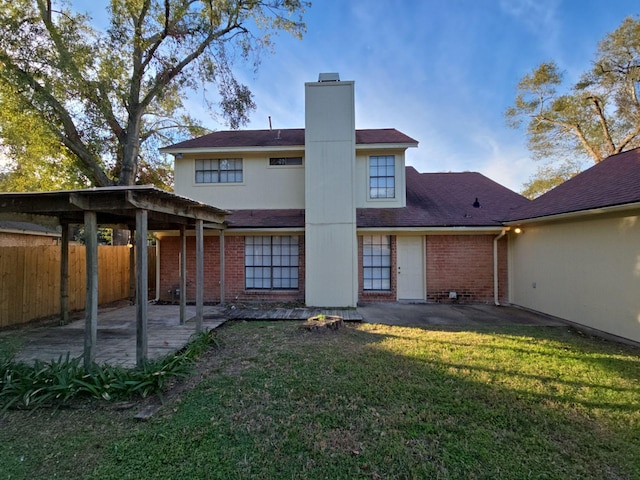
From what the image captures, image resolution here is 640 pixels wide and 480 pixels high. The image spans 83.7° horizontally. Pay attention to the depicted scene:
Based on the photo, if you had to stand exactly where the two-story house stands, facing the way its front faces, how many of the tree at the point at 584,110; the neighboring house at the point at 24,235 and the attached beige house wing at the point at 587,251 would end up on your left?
1

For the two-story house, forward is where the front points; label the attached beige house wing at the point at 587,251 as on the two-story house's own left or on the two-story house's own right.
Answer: on the two-story house's own right

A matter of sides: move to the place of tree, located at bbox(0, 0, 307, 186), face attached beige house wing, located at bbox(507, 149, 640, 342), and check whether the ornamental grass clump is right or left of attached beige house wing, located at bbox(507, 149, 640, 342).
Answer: right

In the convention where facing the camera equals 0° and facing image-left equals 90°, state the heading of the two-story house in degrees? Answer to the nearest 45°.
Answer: approximately 180°

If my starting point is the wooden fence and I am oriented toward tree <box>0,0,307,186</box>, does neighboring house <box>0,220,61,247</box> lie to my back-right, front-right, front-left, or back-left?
front-left

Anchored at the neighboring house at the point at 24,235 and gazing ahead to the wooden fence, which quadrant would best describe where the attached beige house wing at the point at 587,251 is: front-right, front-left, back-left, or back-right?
front-left

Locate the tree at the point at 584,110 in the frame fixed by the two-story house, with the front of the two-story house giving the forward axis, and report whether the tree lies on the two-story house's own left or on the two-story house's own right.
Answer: on the two-story house's own right

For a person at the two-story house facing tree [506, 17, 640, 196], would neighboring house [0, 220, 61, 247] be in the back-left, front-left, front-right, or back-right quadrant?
back-left

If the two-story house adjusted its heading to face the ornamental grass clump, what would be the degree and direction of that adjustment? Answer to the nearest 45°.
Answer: approximately 135° to its left

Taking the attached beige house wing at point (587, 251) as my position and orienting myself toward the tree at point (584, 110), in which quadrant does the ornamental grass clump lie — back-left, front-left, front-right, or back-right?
back-left
